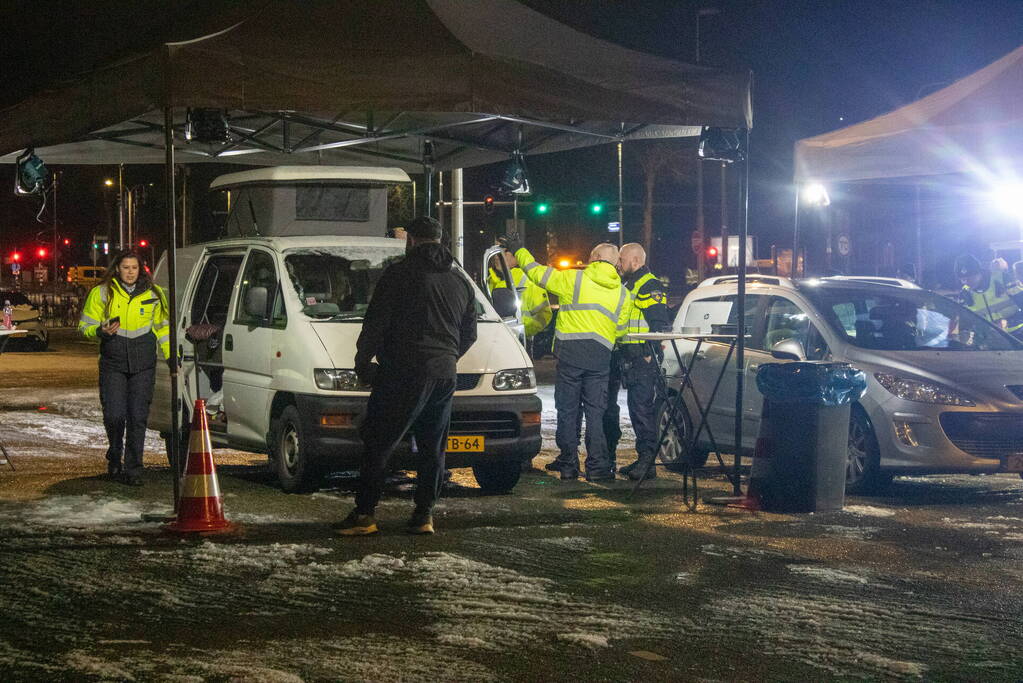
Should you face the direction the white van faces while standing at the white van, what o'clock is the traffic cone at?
The traffic cone is roughly at 2 o'clock from the white van.

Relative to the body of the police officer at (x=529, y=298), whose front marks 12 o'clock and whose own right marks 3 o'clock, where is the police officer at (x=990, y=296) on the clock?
the police officer at (x=990, y=296) is roughly at 5 o'clock from the police officer at (x=529, y=298).

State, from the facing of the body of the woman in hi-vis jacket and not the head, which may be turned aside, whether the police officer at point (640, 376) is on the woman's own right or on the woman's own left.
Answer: on the woman's own left

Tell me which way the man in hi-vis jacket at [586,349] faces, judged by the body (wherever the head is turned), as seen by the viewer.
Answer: away from the camera

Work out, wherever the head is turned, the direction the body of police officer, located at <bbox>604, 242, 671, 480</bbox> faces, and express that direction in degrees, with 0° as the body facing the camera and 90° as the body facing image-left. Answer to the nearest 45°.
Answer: approximately 90°

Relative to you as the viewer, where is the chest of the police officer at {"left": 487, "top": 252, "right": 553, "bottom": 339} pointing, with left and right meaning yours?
facing to the left of the viewer

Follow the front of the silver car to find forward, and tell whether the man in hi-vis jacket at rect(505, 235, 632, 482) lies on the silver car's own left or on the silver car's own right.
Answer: on the silver car's own right
